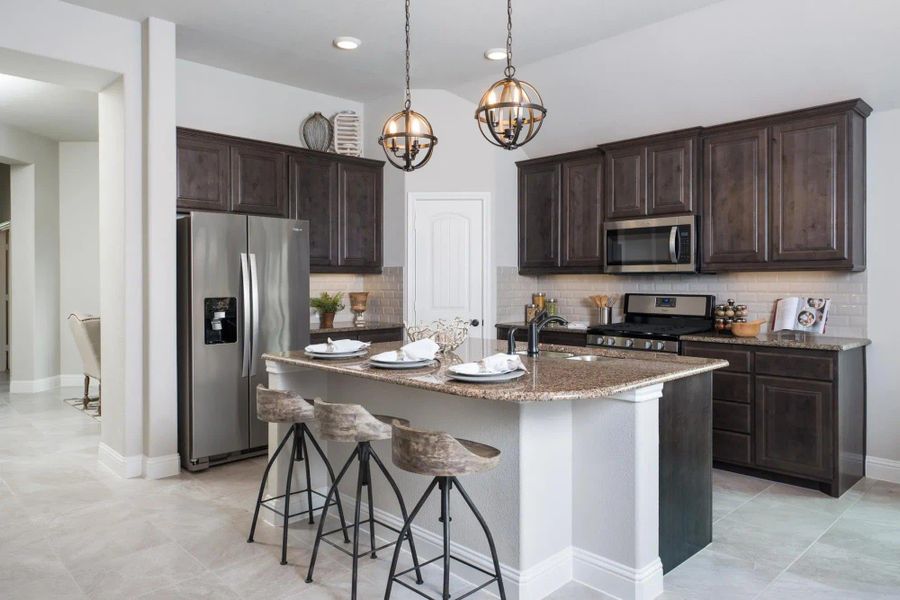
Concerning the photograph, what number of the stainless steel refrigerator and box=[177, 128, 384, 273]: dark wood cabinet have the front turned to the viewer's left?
0

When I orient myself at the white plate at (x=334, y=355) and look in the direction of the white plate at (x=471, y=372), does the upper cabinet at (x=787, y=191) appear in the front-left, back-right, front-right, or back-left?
front-left

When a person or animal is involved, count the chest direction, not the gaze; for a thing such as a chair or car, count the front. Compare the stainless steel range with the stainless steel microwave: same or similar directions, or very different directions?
same or similar directions

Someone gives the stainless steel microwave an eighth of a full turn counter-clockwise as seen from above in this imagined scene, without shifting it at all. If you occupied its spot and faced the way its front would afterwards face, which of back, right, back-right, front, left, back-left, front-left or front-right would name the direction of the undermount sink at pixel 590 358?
front

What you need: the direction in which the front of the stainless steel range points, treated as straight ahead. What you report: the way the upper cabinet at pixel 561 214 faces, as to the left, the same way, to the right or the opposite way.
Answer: the same way

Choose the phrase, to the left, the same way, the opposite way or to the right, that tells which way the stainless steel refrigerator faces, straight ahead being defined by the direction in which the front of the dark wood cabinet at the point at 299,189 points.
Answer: the same way

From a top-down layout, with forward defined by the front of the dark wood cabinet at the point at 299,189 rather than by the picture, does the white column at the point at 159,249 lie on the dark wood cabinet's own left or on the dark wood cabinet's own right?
on the dark wood cabinet's own right

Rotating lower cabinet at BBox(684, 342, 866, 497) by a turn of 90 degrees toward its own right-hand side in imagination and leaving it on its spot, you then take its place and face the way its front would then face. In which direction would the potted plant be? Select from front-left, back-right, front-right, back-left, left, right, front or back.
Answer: front-left

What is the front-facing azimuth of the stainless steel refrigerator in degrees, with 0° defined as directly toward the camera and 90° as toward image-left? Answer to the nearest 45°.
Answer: approximately 315°

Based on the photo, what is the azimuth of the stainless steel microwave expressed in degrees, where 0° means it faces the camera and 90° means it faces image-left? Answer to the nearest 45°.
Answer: approximately 45°

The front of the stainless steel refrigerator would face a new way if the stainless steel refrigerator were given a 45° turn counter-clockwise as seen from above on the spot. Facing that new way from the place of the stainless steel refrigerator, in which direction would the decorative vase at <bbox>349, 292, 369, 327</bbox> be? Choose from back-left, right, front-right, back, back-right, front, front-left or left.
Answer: front-left

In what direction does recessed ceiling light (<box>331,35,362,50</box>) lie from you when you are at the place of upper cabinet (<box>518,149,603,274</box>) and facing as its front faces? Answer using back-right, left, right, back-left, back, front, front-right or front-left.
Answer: front

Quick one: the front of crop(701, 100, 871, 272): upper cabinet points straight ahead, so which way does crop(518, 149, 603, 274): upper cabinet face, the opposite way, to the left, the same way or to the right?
the same way

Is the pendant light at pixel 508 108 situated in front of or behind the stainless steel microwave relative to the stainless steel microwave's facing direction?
in front
